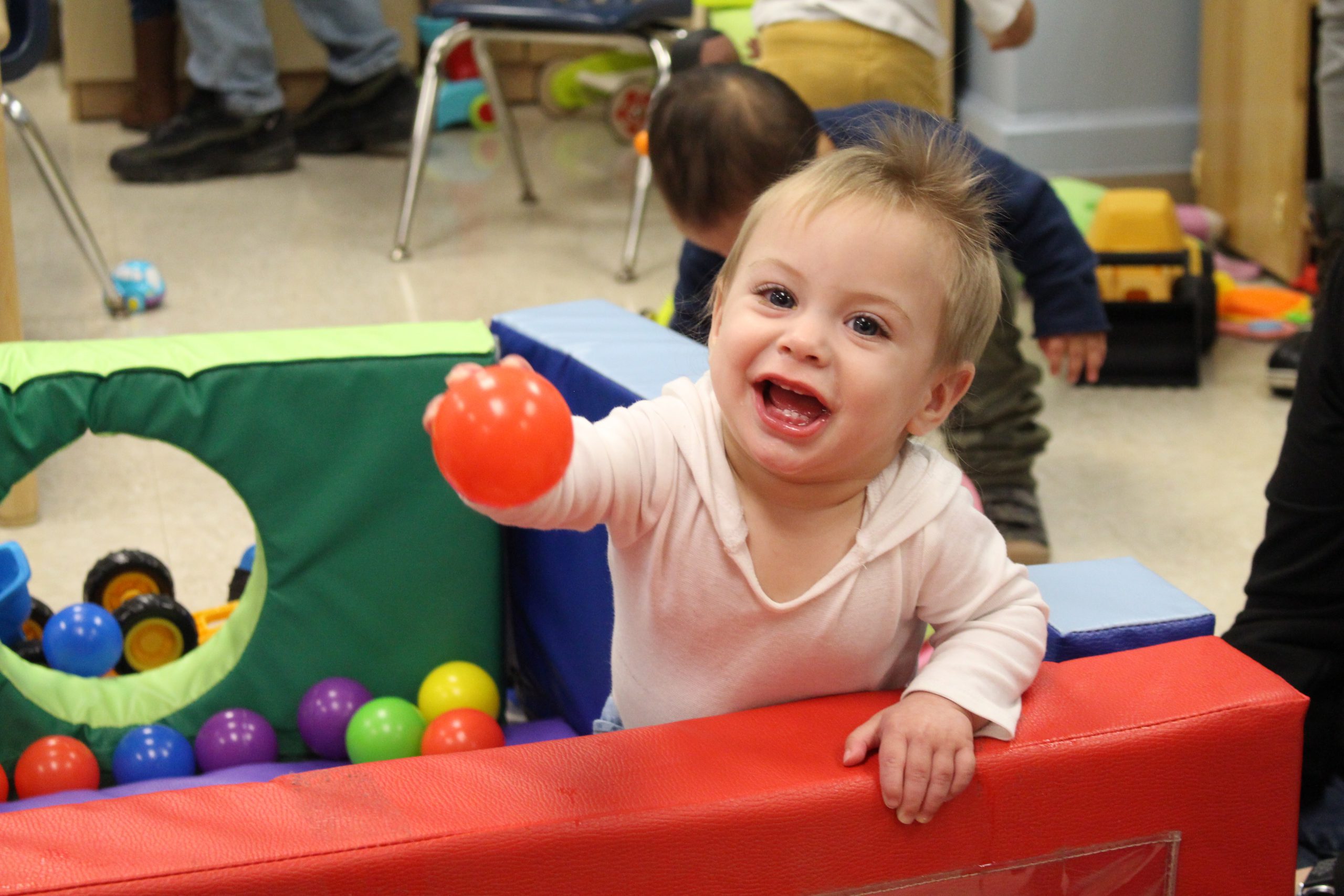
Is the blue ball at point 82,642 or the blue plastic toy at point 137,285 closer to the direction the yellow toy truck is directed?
the blue ball

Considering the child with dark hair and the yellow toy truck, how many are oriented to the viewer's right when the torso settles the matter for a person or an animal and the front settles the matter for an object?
0

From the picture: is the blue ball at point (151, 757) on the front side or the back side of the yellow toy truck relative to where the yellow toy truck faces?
on the front side

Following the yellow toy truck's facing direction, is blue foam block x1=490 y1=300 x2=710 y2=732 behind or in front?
in front

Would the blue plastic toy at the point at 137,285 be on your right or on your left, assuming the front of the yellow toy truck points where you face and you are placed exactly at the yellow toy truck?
on your right

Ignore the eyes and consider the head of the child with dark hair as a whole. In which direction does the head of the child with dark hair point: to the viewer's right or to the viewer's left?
to the viewer's left

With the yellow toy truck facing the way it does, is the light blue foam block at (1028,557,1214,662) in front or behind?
in front
